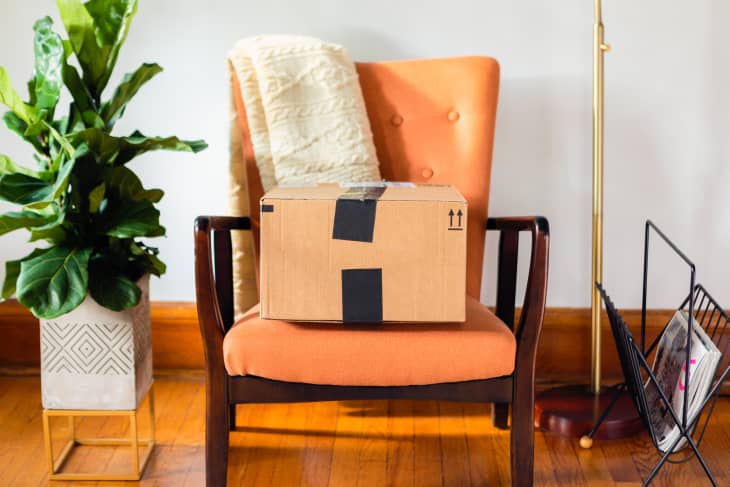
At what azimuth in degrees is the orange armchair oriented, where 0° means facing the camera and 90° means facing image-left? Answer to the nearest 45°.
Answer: approximately 0°
